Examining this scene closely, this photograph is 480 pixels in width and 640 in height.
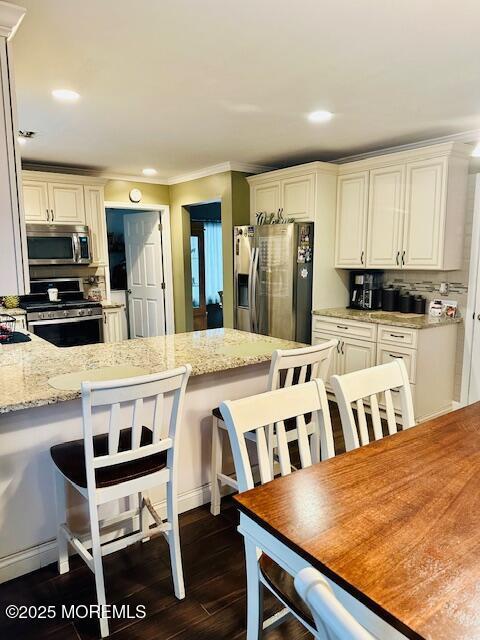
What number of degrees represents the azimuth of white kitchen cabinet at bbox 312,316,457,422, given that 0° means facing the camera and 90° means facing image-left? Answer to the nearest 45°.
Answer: approximately 45°

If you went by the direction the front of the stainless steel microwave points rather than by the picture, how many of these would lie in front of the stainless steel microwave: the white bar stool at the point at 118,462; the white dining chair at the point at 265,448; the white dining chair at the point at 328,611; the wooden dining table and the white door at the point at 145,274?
4

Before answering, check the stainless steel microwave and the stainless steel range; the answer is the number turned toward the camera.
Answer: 2

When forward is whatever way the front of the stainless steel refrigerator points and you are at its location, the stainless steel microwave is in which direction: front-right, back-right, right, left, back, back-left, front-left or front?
front-right

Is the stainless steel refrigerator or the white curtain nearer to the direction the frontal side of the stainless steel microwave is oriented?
the stainless steel refrigerator

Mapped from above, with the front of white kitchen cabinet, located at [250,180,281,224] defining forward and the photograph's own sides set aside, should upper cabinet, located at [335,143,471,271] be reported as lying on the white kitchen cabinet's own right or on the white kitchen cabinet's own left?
on the white kitchen cabinet's own left

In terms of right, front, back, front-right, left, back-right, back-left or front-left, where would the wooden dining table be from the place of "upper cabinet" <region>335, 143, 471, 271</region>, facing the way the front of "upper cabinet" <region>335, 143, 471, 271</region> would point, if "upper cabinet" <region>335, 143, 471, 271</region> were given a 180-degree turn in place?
back-right

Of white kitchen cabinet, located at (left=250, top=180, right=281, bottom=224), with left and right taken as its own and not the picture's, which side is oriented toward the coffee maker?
left

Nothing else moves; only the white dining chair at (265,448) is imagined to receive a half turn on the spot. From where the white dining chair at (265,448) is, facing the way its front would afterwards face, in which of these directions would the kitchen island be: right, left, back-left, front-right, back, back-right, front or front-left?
front

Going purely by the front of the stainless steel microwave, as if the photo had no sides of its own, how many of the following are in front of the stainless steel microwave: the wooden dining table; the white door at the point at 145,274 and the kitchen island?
2

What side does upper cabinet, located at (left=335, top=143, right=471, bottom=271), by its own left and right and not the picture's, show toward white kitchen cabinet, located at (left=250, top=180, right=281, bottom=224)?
right

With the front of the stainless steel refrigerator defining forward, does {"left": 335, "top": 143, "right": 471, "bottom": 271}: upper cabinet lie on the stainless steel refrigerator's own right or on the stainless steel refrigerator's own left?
on the stainless steel refrigerator's own left

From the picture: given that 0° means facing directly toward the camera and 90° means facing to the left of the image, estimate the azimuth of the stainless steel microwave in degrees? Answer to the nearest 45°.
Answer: approximately 0°
